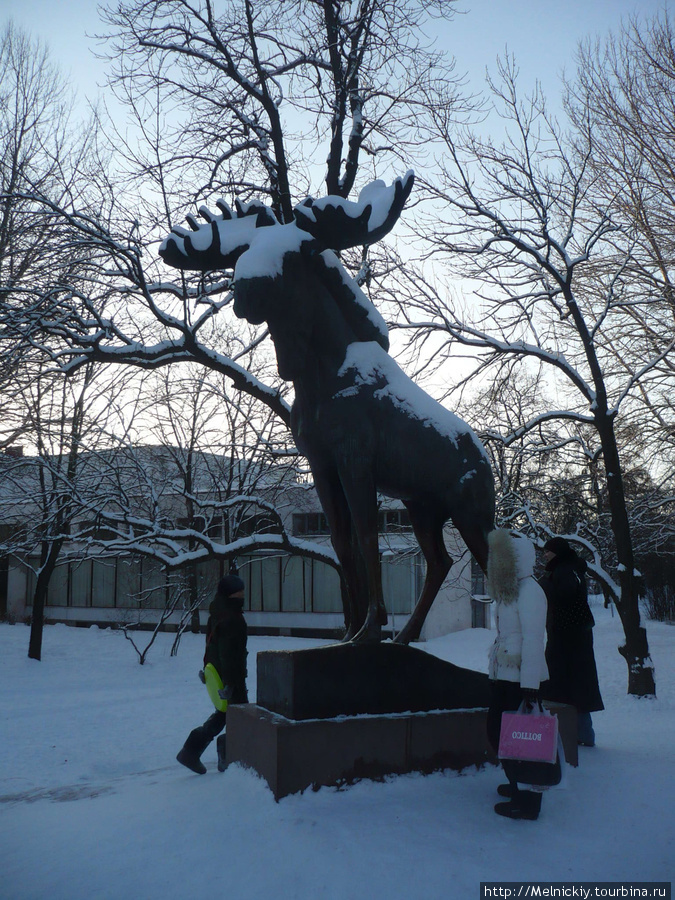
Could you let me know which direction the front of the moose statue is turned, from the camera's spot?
facing the viewer and to the left of the viewer

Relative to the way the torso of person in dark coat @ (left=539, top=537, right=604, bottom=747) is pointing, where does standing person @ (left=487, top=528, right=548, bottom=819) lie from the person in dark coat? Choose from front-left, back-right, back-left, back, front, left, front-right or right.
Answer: left

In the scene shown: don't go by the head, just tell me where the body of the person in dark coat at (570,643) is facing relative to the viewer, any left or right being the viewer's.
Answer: facing to the left of the viewer

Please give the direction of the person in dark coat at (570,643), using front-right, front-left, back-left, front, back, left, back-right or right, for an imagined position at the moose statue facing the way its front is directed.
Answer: back

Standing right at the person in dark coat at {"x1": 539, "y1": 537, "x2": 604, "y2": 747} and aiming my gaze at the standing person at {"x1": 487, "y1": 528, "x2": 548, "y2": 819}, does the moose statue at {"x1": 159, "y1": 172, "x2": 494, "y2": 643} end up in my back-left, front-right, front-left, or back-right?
front-right
